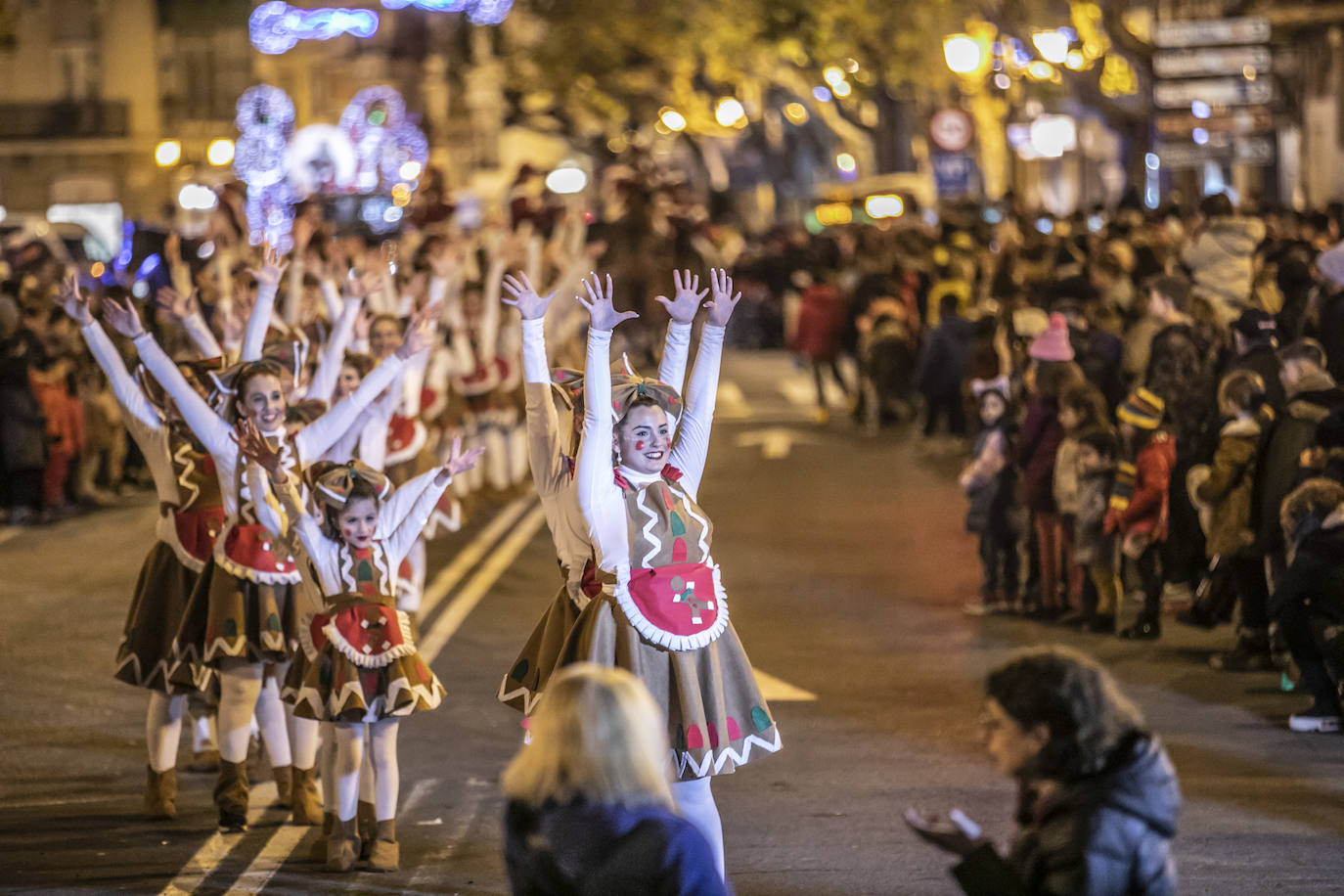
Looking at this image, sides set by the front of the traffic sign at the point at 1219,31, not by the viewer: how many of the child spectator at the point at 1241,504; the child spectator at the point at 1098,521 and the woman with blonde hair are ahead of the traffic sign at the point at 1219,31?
3

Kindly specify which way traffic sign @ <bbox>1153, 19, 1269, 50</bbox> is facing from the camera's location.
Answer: facing the viewer

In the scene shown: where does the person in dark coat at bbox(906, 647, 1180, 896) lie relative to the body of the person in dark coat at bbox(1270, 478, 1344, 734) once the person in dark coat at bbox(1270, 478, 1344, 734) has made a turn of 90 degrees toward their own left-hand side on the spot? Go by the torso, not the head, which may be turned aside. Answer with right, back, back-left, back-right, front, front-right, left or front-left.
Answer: front

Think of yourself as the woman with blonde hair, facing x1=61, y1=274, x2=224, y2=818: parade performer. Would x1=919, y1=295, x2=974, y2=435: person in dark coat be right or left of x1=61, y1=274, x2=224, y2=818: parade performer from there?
right

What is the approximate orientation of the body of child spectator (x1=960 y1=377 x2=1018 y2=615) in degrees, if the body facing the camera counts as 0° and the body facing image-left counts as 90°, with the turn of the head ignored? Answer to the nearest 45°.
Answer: approximately 90°

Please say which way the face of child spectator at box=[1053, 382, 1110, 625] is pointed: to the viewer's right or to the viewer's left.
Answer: to the viewer's left

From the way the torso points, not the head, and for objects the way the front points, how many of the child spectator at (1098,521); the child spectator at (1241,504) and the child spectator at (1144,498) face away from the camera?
0

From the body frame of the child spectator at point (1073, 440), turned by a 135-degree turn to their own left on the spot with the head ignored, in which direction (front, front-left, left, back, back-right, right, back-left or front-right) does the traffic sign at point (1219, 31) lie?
back-left

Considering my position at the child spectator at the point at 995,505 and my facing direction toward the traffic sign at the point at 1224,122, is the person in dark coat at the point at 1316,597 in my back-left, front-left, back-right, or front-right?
back-right

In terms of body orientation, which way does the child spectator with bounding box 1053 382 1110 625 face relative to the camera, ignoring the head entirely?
to the viewer's left

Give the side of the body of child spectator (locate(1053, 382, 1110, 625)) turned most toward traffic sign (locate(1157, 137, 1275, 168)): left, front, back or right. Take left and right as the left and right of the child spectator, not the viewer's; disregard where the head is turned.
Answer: right

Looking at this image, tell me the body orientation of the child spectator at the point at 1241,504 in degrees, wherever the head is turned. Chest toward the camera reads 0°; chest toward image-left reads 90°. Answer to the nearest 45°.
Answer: approximately 90°

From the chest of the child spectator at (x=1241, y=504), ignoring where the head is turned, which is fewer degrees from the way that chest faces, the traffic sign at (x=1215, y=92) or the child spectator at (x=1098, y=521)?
the child spectator

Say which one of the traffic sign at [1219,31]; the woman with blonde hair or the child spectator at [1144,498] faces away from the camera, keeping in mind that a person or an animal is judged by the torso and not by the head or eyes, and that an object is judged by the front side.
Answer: the woman with blonde hair

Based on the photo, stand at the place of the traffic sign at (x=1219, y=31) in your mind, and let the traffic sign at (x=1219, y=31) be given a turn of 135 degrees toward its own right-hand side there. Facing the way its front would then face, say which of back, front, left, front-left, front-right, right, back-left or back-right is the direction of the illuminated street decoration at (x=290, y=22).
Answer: front

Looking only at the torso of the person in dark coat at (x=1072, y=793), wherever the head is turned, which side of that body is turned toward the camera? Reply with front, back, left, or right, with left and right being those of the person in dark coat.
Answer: left
